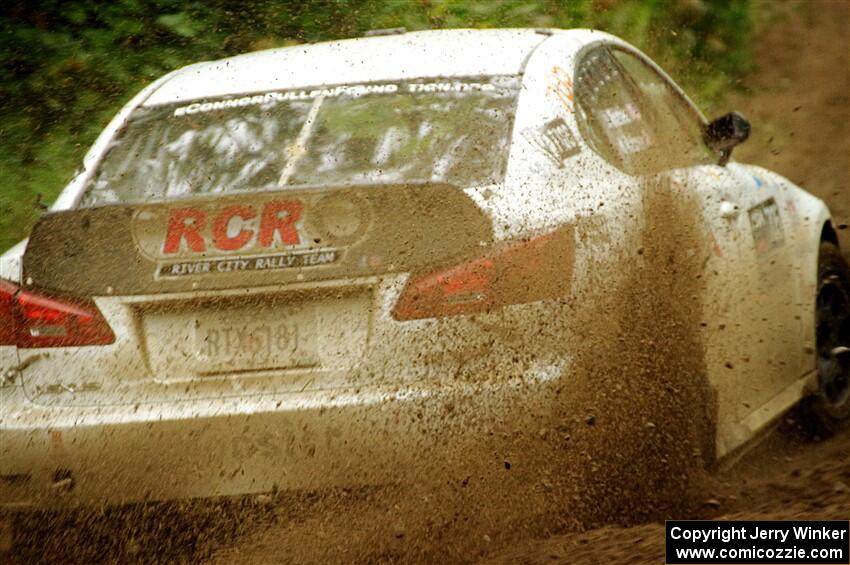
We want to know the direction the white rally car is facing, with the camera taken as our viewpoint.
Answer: facing away from the viewer and to the right of the viewer
